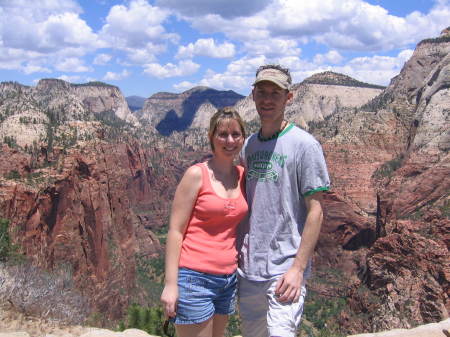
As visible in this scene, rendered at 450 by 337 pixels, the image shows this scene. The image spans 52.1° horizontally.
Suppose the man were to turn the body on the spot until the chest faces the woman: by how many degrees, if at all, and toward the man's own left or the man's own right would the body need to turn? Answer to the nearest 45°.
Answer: approximately 45° to the man's own right

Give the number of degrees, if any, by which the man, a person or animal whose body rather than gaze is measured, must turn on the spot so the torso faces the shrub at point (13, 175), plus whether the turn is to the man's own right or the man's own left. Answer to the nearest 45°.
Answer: approximately 90° to the man's own right

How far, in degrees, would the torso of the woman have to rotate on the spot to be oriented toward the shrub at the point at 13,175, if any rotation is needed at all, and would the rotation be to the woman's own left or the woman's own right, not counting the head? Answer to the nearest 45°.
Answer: approximately 180°

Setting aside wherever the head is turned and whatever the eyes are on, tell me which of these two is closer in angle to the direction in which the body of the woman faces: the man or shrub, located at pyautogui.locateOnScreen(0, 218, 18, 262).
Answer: the man

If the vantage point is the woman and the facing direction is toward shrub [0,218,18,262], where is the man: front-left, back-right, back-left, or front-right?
back-right

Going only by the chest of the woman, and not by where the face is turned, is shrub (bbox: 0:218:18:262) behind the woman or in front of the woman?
behind

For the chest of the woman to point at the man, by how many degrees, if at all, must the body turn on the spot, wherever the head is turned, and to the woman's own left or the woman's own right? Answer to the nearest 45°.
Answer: approximately 45° to the woman's own left

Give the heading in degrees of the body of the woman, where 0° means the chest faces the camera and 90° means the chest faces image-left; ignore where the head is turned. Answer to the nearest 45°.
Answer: approximately 315°

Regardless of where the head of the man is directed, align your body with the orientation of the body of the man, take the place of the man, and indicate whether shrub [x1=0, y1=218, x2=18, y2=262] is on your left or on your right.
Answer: on your right
